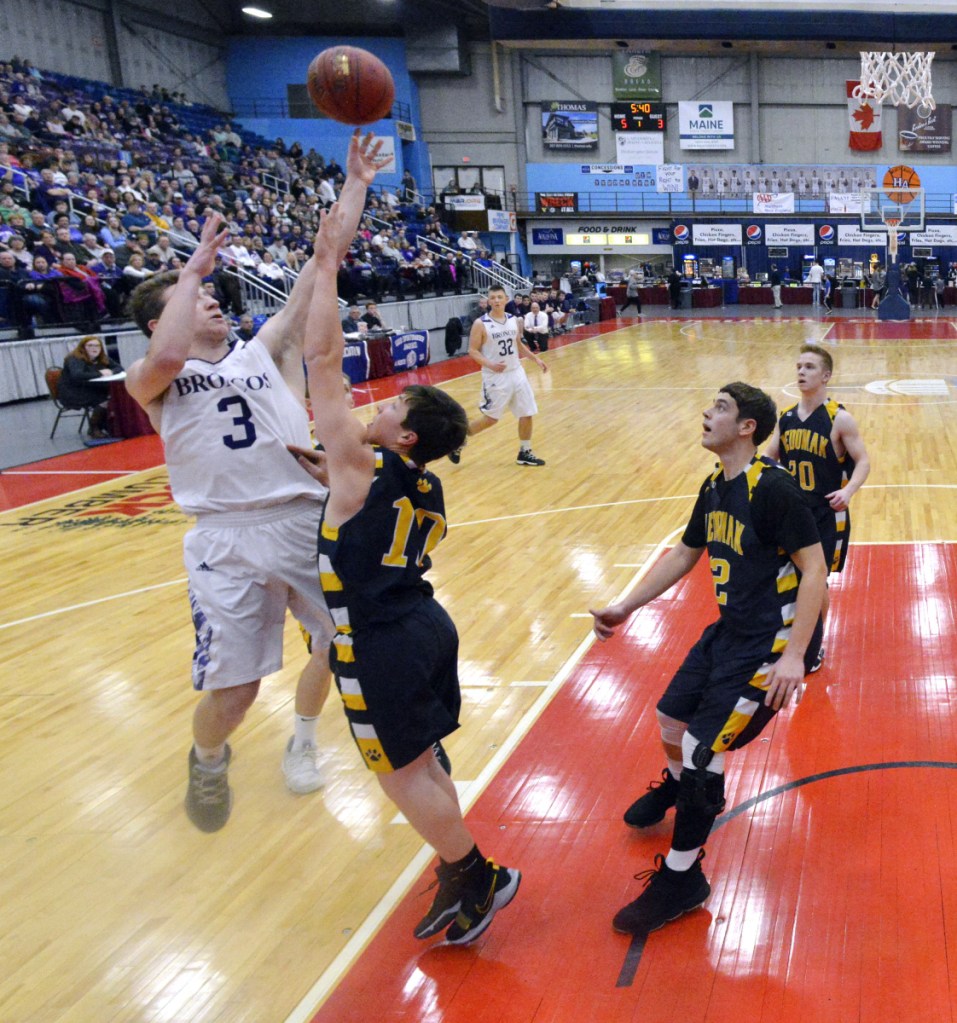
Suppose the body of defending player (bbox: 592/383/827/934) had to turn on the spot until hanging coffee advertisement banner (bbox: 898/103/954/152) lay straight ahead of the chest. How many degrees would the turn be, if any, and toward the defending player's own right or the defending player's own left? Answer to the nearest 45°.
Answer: approximately 135° to the defending player's own right

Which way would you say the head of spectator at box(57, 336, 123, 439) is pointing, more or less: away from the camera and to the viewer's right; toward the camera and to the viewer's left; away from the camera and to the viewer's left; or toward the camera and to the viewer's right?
toward the camera and to the viewer's right

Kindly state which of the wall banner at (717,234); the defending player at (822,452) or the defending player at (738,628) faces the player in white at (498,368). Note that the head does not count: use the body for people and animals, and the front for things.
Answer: the wall banner

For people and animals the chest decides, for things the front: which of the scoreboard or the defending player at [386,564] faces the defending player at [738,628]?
the scoreboard

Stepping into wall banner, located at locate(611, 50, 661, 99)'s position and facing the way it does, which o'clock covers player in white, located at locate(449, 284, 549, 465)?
The player in white is roughly at 12 o'clock from the wall banner.

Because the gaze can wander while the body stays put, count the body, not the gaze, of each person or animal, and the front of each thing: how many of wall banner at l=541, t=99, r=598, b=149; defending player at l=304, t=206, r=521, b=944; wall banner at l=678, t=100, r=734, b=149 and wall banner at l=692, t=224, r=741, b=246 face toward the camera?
3

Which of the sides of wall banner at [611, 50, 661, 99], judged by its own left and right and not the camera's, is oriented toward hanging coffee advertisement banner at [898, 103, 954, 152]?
left

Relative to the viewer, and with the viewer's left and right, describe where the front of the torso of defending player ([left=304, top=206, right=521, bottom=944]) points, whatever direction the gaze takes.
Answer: facing away from the viewer and to the left of the viewer

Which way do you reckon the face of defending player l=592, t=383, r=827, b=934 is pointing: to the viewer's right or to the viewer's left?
to the viewer's left

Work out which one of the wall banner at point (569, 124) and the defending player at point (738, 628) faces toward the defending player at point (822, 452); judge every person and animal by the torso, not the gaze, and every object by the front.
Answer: the wall banner

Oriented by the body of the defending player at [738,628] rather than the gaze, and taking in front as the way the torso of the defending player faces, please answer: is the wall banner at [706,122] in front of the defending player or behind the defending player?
behind

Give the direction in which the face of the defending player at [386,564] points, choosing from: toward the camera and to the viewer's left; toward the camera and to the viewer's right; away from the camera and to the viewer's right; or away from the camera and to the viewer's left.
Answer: away from the camera and to the viewer's left

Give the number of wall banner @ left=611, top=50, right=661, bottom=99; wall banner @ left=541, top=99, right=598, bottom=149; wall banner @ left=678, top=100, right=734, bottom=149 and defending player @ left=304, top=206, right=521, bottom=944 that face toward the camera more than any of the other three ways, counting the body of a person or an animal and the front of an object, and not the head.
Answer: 3

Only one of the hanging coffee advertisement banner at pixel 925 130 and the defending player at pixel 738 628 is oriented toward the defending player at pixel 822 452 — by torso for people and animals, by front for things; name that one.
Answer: the hanging coffee advertisement banner
